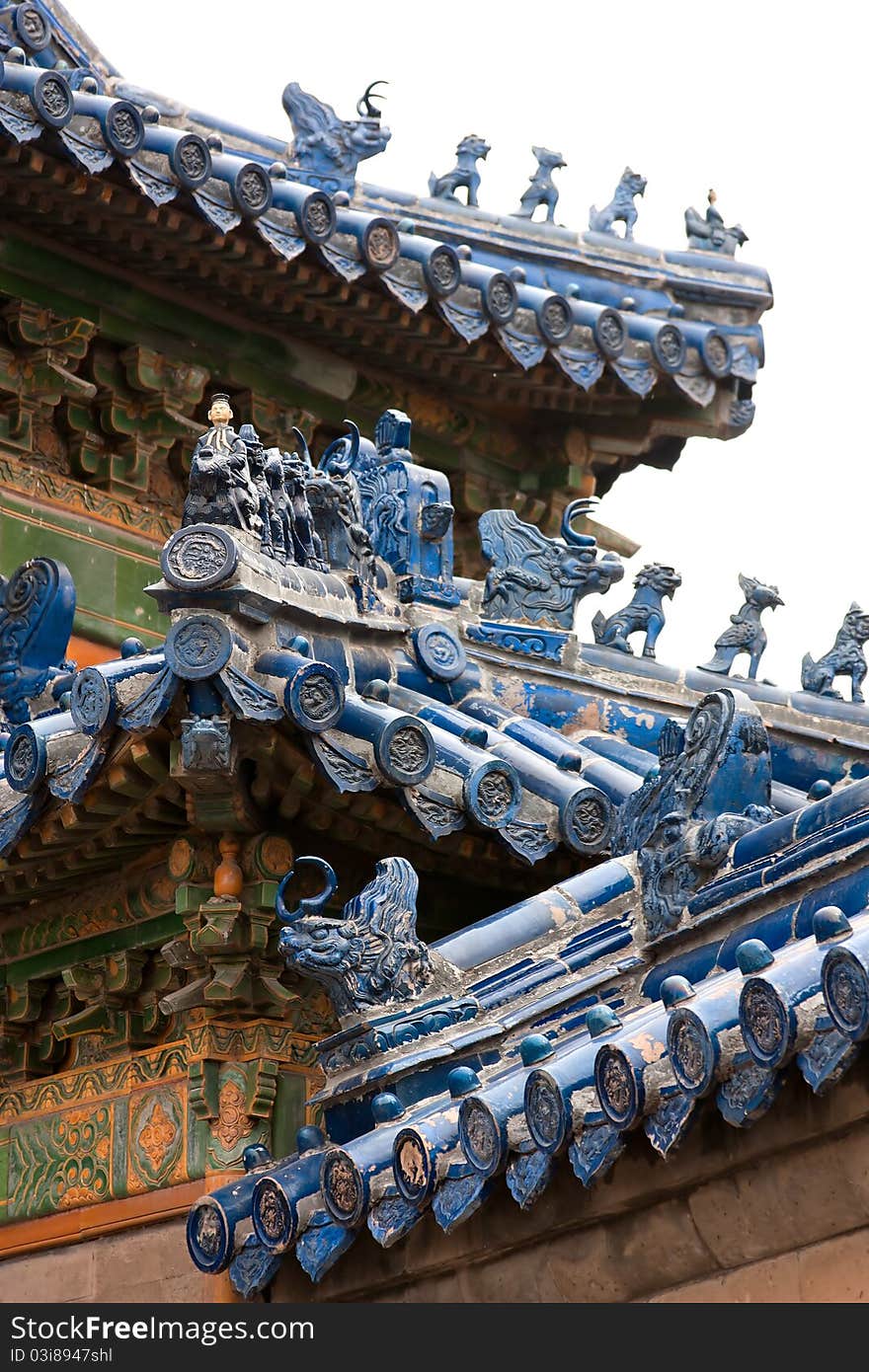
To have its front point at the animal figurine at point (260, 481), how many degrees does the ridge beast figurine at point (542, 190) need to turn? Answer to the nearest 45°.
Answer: approximately 90° to its right

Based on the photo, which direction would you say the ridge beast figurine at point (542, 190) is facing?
to the viewer's right

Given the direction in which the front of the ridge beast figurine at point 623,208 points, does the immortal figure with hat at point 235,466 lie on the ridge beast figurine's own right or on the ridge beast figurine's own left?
on the ridge beast figurine's own right

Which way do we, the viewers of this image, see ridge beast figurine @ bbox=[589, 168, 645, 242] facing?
facing to the right of the viewer

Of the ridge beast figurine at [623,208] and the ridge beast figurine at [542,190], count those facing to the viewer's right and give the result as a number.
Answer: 2

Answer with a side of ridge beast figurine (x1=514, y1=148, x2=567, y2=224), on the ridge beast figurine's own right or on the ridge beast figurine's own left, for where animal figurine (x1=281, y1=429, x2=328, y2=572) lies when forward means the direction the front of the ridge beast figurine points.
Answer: on the ridge beast figurine's own right

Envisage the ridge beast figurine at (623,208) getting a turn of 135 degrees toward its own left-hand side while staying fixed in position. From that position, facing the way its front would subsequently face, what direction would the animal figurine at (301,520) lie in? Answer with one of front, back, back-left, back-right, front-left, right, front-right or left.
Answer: back-left

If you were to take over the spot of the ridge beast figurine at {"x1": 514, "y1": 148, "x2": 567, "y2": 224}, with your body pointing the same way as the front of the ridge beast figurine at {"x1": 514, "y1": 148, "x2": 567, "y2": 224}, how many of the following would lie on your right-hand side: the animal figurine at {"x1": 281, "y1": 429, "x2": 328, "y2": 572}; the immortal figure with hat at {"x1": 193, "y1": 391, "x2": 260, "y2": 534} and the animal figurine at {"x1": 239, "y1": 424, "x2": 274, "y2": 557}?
3

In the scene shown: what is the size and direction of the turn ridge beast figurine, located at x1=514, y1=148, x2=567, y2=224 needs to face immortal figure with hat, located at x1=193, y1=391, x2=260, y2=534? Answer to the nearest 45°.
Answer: approximately 90° to its right

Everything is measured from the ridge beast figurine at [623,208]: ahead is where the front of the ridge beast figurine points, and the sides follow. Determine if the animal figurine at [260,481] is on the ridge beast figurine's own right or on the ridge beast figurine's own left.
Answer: on the ridge beast figurine's own right
